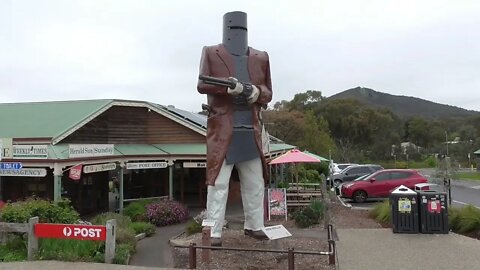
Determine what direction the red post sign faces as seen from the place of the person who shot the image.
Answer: facing the viewer

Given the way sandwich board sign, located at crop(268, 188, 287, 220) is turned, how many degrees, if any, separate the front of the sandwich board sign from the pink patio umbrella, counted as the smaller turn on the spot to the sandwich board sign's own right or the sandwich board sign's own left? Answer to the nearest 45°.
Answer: approximately 180°

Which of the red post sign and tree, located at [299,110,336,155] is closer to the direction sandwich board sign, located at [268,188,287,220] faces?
the red post sign

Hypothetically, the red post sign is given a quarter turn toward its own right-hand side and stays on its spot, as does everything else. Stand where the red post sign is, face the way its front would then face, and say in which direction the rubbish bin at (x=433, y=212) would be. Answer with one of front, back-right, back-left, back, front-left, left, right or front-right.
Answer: back

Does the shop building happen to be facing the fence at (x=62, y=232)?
yes

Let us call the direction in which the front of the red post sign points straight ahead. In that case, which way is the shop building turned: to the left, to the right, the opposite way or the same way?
the same way

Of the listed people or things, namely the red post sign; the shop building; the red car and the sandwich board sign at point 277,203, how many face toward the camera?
3

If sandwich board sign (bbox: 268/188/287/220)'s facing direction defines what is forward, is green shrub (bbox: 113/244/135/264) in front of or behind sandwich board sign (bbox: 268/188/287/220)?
in front

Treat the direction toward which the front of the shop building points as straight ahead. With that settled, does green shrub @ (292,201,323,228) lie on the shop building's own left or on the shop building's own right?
on the shop building's own left

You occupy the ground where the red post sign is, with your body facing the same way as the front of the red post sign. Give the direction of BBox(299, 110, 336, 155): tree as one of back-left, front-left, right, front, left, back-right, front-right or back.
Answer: back-left

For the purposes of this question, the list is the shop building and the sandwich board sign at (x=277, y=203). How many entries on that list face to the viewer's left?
0

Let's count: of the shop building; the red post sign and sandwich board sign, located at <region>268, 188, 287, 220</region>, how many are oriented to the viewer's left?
0

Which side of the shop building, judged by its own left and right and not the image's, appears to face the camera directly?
front

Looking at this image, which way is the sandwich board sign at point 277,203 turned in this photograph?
toward the camera
